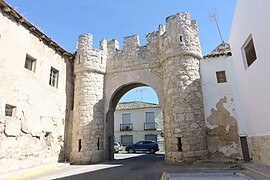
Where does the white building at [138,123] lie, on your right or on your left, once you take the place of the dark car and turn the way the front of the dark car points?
on your right

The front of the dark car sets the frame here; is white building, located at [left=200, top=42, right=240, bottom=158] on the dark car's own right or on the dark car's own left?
on the dark car's own left

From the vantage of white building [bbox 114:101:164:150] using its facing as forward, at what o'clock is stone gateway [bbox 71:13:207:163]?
The stone gateway is roughly at 12 o'clock from the white building.

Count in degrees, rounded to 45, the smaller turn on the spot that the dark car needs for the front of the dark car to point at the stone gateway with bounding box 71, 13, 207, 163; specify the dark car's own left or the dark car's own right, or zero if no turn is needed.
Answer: approximately 90° to the dark car's own left

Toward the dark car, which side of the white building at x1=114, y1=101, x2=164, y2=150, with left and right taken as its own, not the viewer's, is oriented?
front

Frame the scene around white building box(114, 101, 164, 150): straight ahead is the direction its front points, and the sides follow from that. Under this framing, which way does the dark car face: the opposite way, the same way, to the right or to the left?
to the right

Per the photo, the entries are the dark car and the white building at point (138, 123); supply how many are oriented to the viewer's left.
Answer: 1

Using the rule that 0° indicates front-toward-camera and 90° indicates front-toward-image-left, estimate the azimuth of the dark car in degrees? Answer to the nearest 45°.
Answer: approximately 90°

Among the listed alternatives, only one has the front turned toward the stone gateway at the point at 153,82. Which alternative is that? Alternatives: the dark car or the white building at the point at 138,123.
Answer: the white building

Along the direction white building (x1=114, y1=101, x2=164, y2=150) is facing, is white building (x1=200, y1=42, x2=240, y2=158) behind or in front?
in front

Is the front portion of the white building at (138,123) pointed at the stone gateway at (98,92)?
yes
